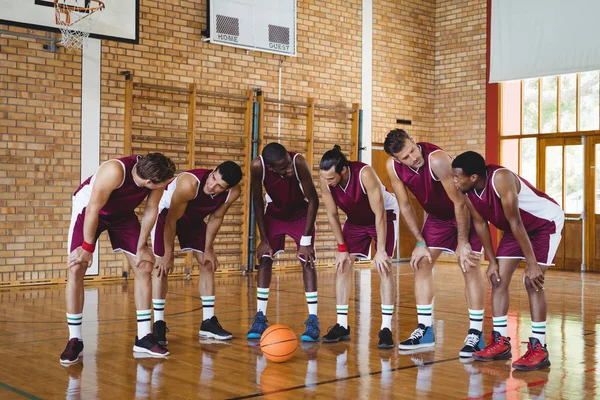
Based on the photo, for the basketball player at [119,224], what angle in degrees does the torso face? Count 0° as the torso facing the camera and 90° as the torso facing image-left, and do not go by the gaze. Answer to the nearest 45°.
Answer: approximately 315°

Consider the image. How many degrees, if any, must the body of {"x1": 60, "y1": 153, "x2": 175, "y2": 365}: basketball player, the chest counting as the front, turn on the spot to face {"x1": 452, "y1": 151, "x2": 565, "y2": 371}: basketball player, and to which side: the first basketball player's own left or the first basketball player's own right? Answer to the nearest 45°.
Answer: approximately 45° to the first basketball player's own left

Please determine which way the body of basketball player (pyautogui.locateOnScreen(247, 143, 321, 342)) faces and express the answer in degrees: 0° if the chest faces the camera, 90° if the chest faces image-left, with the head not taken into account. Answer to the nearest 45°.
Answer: approximately 0°

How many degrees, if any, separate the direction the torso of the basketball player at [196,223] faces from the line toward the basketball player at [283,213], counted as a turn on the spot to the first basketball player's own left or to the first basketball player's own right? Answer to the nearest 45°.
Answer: approximately 45° to the first basketball player's own left

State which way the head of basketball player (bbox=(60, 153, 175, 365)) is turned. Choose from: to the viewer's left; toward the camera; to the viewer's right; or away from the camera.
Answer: to the viewer's right

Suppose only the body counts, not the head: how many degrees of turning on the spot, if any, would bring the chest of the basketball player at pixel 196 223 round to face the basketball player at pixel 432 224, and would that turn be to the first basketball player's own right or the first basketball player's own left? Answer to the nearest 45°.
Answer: approximately 45° to the first basketball player's own left

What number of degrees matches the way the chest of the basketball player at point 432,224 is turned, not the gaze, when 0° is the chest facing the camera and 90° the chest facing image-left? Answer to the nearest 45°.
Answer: approximately 45°
